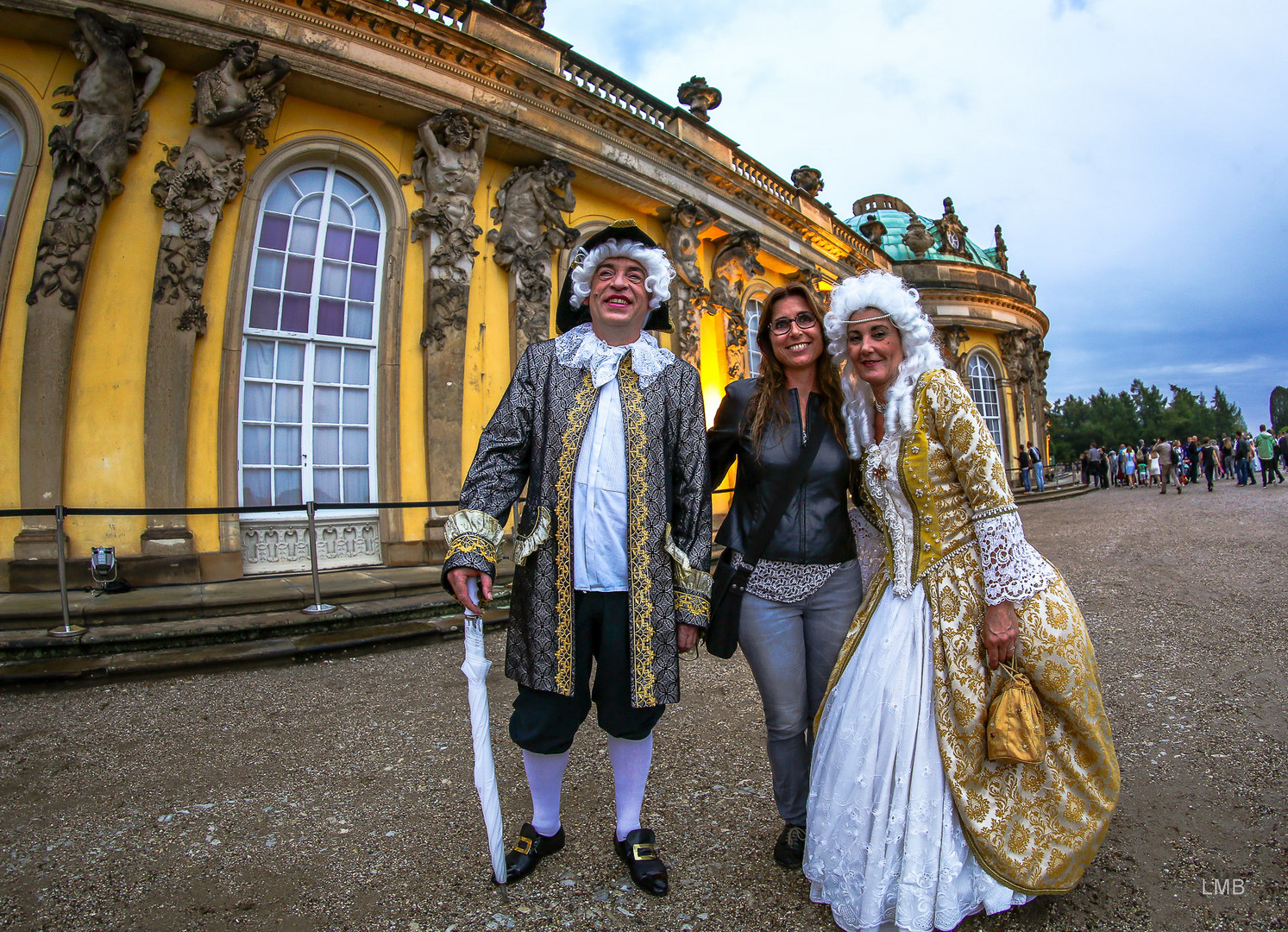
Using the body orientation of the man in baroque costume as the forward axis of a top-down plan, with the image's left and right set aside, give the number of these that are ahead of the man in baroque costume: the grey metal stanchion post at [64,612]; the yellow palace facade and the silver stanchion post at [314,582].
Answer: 0

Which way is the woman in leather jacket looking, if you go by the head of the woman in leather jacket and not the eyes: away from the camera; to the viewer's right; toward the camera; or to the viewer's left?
toward the camera

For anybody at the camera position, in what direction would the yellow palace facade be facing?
facing the viewer and to the right of the viewer

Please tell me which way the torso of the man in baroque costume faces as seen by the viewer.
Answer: toward the camera

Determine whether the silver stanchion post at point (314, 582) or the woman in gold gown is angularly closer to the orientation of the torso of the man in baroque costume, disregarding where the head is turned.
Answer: the woman in gold gown

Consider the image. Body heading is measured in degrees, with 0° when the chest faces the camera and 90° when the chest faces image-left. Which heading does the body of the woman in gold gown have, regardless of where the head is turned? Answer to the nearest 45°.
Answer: approximately 45°

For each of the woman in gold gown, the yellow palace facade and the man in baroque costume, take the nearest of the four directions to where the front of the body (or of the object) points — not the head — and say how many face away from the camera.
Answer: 0

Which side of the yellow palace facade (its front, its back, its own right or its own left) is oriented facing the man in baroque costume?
front

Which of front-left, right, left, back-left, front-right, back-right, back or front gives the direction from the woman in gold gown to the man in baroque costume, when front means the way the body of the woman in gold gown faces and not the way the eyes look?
front-right

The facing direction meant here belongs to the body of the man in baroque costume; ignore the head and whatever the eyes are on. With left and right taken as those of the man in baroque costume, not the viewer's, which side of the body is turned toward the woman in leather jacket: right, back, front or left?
left

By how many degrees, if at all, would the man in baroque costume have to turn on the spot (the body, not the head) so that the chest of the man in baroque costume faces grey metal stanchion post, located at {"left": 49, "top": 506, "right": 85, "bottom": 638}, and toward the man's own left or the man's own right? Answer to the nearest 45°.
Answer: approximately 135° to the man's own right

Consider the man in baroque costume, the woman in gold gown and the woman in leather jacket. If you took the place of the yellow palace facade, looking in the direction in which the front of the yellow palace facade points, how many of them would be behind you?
0

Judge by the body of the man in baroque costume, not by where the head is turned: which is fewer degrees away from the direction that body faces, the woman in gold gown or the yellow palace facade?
the woman in gold gown

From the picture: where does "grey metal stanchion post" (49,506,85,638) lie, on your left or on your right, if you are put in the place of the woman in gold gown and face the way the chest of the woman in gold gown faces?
on your right

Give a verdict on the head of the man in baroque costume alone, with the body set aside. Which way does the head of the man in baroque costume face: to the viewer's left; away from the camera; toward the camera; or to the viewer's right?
toward the camera

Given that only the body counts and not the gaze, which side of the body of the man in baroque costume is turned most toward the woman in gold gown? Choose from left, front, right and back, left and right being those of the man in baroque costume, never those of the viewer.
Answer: left
